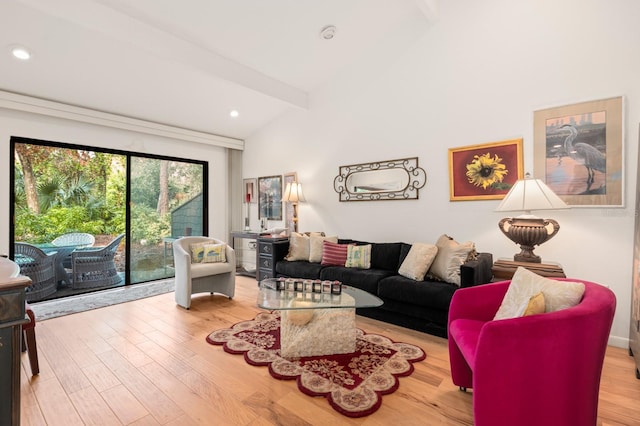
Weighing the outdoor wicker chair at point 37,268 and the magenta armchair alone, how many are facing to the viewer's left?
1

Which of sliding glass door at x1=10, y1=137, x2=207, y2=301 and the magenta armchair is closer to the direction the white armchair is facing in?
the magenta armchair

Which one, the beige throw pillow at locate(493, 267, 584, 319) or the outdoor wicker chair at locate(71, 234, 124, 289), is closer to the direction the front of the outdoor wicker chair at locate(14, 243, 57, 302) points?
the outdoor wicker chair

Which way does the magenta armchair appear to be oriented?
to the viewer's left

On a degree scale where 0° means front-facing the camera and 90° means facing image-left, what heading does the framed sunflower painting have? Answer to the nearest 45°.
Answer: approximately 45°

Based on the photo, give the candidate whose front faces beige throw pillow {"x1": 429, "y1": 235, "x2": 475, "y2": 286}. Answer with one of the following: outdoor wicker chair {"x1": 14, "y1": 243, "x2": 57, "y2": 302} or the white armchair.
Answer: the white armchair

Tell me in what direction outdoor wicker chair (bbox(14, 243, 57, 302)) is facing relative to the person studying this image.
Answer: facing away from the viewer and to the right of the viewer

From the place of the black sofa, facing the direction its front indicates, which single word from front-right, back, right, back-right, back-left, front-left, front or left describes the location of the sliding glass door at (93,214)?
front-right

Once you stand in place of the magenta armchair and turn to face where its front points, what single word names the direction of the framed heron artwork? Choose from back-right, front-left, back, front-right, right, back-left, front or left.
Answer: right
